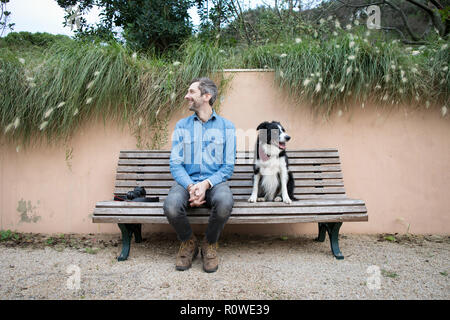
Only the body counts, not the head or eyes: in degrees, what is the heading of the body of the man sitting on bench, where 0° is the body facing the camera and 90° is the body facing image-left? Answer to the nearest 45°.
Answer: approximately 0°

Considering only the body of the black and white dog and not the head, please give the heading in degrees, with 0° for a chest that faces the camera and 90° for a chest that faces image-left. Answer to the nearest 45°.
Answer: approximately 0°

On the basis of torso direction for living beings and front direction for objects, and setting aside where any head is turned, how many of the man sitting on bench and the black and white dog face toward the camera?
2
